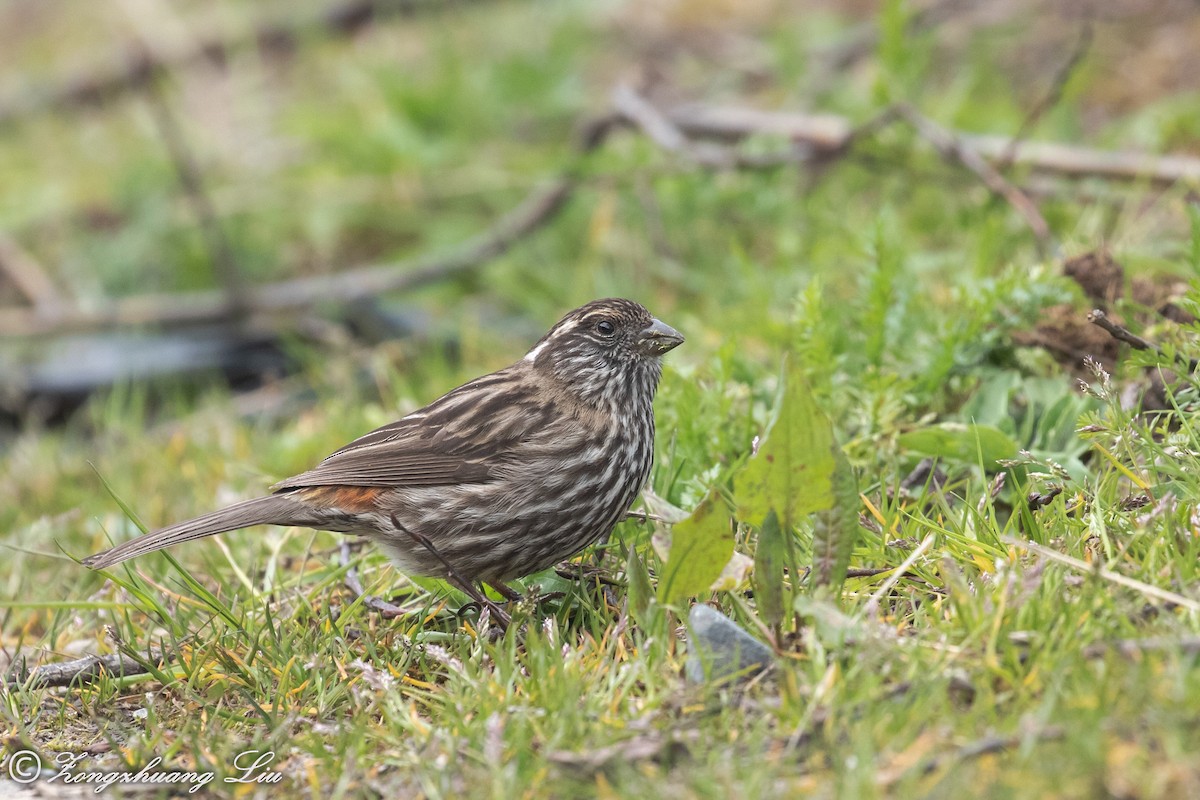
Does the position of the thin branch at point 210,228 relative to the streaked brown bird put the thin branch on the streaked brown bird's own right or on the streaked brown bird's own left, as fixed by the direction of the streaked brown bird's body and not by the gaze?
on the streaked brown bird's own left

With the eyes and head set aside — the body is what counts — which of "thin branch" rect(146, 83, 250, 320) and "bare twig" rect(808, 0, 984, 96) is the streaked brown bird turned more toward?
the bare twig

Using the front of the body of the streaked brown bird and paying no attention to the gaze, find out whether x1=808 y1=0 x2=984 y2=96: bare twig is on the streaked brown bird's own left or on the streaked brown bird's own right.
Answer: on the streaked brown bird's own left

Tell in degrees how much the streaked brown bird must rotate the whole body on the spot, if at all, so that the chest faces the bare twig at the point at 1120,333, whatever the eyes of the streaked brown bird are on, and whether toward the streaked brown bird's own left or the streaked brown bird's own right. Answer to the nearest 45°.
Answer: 0° — it already faces it

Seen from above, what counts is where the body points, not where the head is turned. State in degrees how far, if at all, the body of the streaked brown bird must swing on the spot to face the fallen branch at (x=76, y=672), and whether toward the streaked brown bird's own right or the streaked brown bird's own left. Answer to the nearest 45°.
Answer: approximately 180°

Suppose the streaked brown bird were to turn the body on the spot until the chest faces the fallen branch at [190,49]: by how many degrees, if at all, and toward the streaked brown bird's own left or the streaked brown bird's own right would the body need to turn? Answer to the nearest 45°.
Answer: approximately 90° to the streaked brown bird's own left

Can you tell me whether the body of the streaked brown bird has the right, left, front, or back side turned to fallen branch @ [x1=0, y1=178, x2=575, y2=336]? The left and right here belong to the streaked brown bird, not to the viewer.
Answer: left

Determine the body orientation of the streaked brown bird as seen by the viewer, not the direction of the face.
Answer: to the viewer's right

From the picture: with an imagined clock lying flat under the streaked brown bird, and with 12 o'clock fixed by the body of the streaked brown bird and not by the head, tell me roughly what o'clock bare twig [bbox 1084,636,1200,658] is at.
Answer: The bare twig is roughly at 2 o'clock from the streaked brown bird.

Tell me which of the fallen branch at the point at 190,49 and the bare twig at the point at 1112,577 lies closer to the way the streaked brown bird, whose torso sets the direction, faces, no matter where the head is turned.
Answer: the bare twig

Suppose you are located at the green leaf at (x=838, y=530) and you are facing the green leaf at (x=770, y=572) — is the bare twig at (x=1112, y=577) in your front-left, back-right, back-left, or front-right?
back-left
